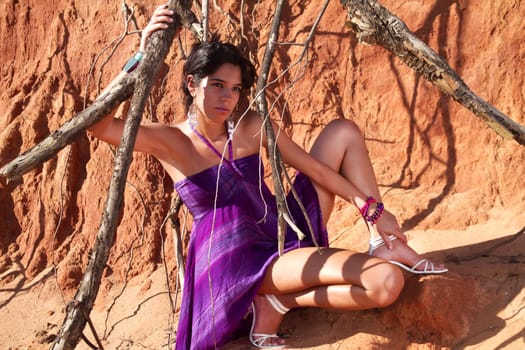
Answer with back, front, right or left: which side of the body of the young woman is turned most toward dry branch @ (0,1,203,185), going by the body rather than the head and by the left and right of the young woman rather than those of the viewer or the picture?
right

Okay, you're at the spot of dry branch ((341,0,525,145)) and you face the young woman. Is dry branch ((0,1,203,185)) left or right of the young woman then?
left

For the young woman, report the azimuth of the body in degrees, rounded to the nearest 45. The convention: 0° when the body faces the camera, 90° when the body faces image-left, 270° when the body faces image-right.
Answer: approximately 315°
